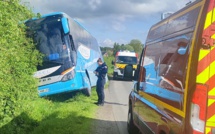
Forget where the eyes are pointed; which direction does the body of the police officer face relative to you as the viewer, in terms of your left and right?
facing the viewer and to the left of the viewer

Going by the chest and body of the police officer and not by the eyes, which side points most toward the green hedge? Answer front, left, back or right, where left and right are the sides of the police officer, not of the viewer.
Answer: front

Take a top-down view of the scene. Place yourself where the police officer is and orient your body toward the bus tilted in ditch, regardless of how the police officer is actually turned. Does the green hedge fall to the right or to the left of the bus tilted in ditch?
left
